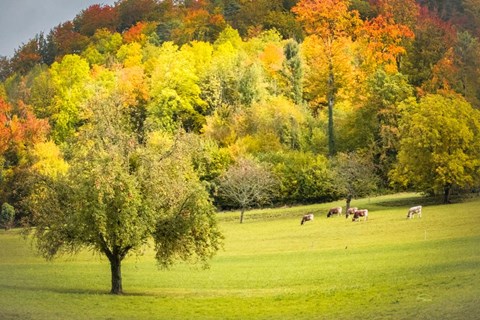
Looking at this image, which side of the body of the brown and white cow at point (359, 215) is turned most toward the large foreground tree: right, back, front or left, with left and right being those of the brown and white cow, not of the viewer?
left

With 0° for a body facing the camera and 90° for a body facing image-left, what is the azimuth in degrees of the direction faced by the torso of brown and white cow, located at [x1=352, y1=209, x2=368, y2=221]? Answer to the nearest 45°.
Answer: approximately 90°
